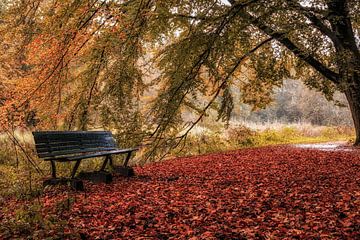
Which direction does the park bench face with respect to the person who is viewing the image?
facing the viewer and to the right of the viewer
